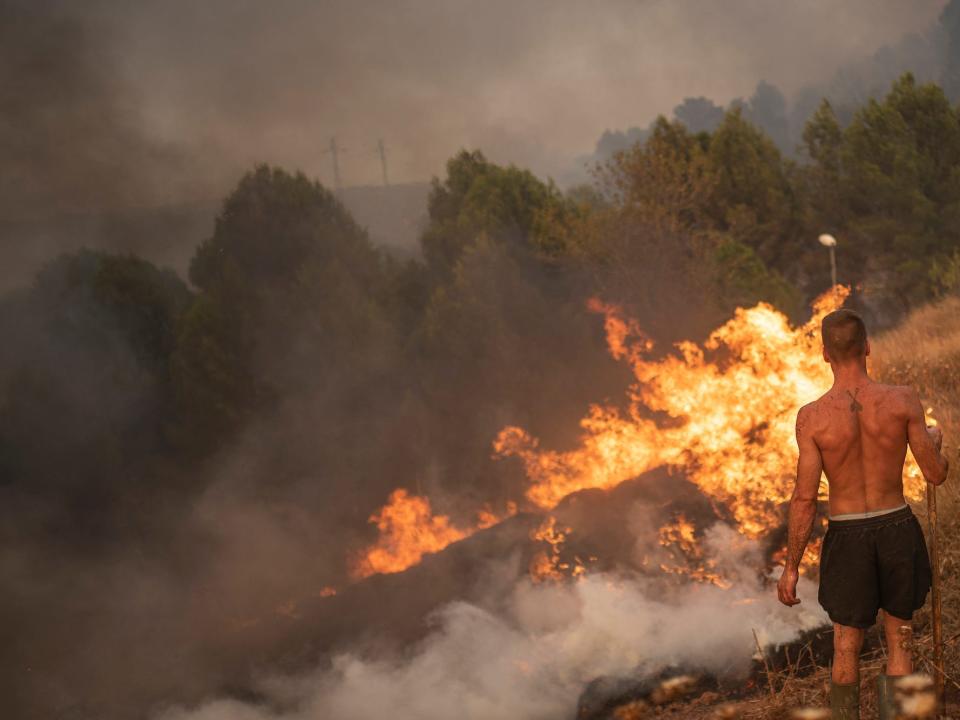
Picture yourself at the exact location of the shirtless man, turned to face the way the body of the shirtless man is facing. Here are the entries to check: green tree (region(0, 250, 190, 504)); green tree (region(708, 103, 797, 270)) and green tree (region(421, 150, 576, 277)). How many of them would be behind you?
0

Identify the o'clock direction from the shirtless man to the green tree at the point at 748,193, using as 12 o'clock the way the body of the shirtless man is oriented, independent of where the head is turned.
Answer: The green tree is roughly at 12 o'clock from the shirtless man.

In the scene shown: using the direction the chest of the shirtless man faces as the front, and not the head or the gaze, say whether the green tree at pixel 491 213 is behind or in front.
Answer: in front

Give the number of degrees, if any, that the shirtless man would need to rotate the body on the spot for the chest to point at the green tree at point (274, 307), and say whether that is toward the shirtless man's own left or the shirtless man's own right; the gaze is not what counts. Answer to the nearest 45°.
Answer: approximately 45° to the shirtless man's own left

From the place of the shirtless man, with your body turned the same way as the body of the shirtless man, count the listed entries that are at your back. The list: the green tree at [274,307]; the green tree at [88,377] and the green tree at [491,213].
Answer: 0

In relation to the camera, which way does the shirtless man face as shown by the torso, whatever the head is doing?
away from the camera

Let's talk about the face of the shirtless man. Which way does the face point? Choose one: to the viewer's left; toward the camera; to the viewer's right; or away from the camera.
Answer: away from the camera

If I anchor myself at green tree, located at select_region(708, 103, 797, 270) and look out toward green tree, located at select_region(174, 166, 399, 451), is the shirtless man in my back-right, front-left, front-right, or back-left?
front-left
